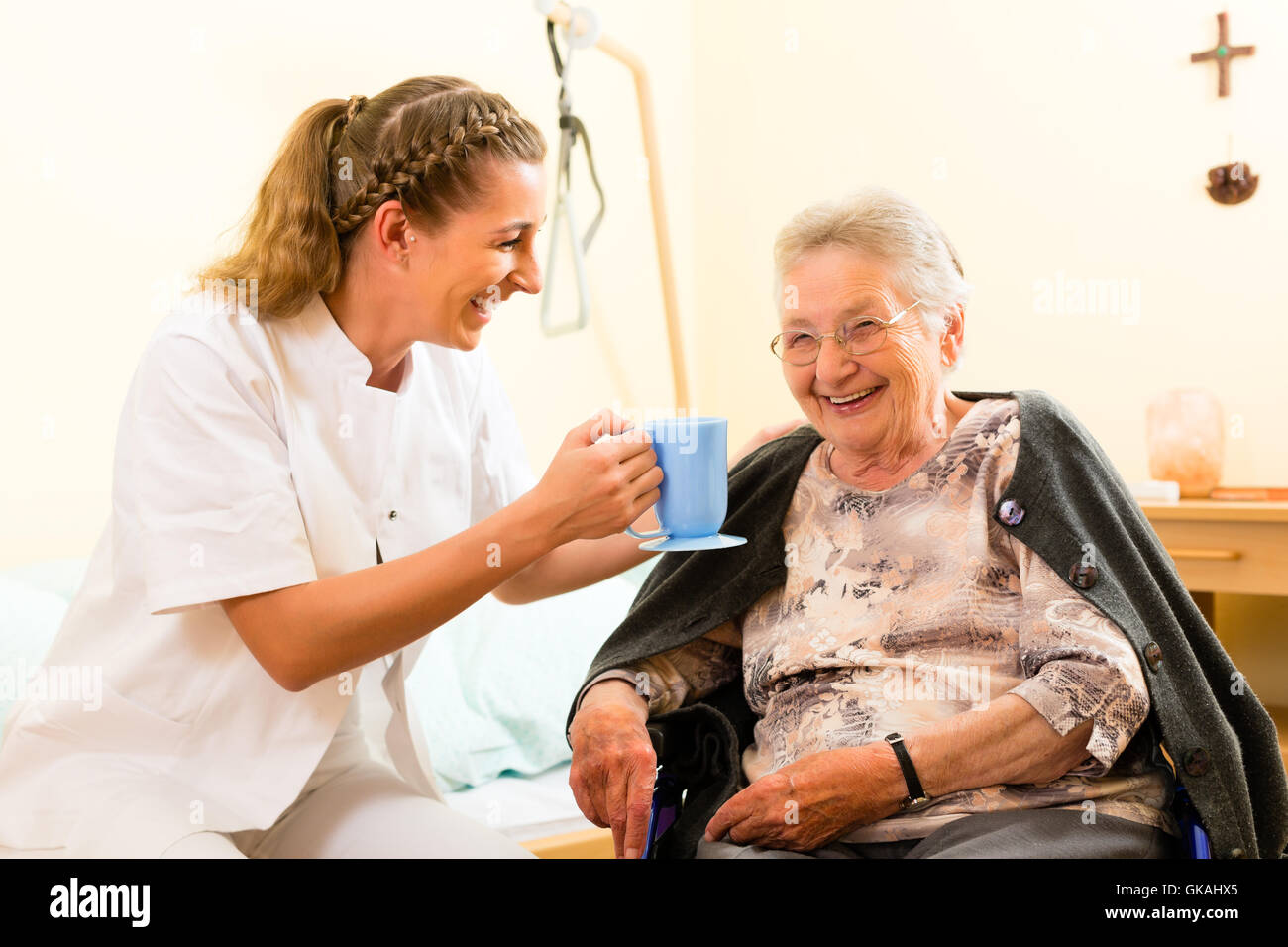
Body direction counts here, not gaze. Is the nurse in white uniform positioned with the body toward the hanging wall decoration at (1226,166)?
no

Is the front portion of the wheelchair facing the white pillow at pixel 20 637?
no

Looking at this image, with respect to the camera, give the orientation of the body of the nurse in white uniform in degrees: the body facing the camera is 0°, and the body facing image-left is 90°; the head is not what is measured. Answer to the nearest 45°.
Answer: approximately 315°

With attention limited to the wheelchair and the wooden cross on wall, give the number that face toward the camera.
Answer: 2

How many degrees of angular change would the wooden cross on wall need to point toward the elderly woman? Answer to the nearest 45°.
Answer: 0° — it already faces them

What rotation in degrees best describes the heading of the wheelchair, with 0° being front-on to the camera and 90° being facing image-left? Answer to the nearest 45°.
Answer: approximately 0°

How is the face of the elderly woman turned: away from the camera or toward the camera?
toward the camera

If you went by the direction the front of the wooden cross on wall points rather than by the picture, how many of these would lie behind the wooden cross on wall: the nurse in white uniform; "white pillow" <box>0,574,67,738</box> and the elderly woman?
0

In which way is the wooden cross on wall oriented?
toward the camera

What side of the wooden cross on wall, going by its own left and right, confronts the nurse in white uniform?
front

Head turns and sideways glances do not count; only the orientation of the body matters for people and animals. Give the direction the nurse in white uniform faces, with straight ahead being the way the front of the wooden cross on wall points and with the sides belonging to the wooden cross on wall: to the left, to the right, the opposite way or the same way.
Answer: to the left

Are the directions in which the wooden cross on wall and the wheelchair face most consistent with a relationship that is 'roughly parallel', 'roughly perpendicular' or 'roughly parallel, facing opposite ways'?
roughly parallel

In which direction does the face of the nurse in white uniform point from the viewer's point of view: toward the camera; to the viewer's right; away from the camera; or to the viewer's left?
to the viewer's right

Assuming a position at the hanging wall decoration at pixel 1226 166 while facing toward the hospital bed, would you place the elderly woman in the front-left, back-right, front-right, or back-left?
front-left
